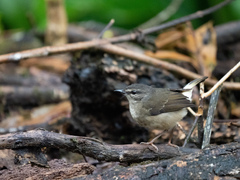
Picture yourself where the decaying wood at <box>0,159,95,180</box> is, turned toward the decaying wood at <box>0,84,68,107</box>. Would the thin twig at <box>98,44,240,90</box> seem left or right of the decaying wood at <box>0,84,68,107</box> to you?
right

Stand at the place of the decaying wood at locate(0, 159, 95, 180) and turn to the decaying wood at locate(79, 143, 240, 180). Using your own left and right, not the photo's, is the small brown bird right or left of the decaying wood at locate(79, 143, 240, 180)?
left

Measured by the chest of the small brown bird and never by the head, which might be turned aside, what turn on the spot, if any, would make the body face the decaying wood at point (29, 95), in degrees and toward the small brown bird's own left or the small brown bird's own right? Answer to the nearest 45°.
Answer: approximately 45° to the small brown bird's own right

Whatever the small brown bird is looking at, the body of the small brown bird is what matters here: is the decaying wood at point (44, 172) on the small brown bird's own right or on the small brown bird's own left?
on the small brown bird's own left

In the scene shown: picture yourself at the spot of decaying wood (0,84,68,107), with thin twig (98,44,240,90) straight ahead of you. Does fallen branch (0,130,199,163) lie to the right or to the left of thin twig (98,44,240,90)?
right

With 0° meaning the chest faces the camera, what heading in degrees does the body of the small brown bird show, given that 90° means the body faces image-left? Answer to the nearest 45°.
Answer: approximately 90°
